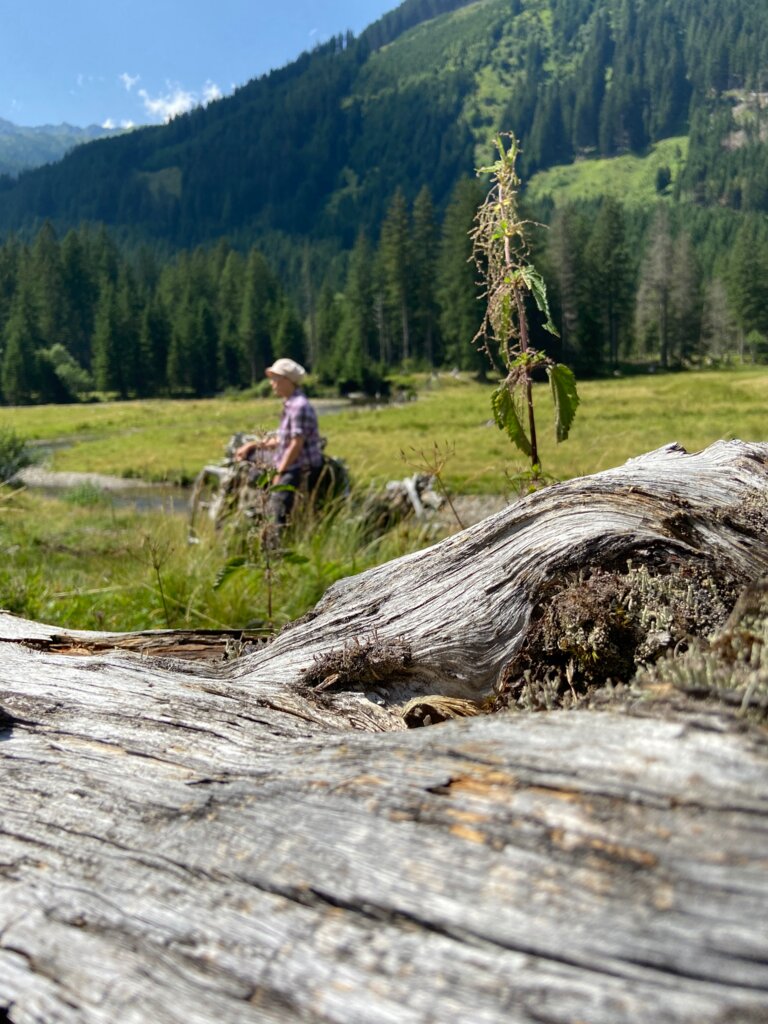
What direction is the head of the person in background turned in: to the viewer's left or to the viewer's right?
to the viewer's left

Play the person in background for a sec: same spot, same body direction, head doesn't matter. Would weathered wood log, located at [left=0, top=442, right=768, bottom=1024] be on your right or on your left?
on your left

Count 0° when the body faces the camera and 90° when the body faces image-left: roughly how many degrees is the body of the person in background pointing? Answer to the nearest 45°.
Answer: approximately 90°
